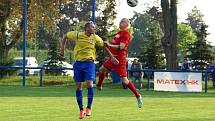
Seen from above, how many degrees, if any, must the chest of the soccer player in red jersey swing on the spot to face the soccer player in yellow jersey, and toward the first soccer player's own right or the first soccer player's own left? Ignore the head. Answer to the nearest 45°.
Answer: approximately 45° to the first soccer player's own left

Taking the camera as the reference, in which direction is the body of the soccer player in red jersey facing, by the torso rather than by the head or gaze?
to the viewer's left

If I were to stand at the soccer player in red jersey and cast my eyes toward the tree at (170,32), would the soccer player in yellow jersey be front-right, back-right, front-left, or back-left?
back-left

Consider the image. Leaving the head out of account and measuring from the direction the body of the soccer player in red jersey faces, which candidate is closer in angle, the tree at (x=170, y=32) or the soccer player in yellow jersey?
the soccer player in yellow jersey

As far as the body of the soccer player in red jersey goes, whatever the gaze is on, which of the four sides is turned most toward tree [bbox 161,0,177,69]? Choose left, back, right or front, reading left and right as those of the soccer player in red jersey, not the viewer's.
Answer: right
